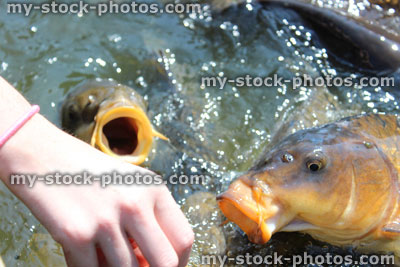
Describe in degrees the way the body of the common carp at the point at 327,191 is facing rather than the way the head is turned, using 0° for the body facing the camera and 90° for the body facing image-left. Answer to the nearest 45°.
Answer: approximately 90°
